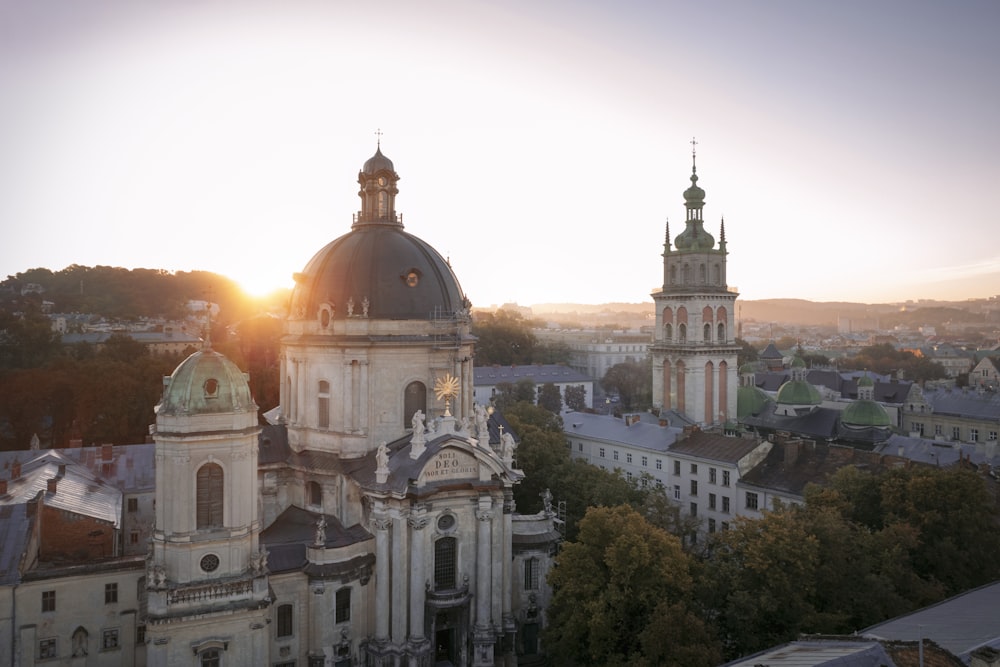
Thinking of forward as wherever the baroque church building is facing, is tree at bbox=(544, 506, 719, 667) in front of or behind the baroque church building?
in front

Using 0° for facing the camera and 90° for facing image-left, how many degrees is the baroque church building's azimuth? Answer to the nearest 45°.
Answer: approximately 315°
